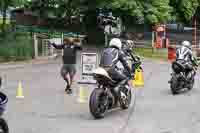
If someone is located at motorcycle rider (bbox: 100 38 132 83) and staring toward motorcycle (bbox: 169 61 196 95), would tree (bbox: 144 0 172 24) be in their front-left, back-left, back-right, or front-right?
front-left

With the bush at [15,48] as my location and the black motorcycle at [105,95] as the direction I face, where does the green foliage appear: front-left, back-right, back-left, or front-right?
back-left

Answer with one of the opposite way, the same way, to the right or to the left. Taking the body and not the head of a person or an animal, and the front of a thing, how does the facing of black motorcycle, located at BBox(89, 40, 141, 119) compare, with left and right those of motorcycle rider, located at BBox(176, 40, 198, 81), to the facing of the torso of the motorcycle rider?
the same way

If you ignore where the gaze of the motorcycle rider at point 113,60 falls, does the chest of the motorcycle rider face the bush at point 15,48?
no
